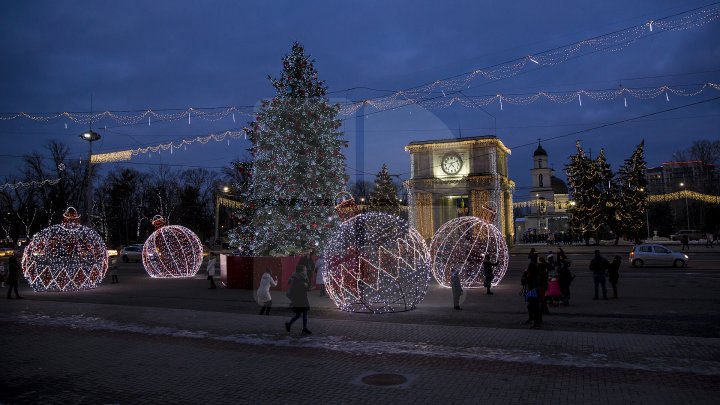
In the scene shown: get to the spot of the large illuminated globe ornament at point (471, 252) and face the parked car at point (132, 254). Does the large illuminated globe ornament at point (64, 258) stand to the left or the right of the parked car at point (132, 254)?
left

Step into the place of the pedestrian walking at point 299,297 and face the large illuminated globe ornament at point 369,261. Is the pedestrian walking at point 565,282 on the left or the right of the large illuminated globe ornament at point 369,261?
right

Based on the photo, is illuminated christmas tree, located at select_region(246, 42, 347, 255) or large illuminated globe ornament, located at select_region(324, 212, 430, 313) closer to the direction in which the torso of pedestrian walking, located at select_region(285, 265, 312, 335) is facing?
the large illuminated globe ornament
